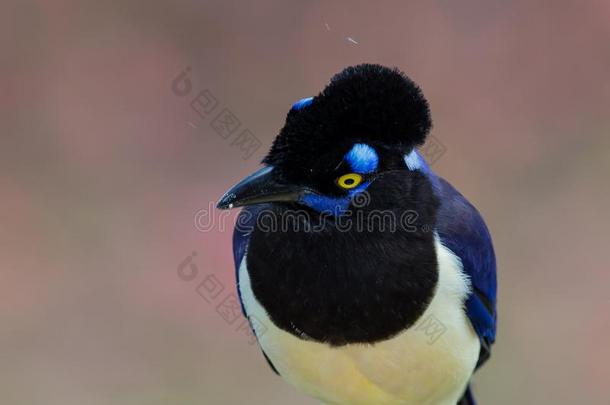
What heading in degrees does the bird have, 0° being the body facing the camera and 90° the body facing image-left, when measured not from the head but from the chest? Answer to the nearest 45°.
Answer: approximately 45°
